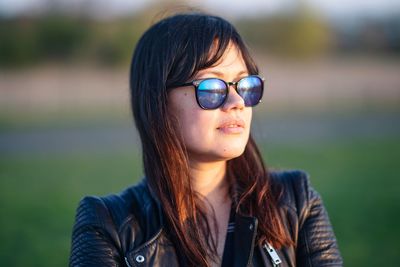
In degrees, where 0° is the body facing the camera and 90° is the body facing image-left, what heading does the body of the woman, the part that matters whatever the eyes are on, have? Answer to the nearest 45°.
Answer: approximately 315°

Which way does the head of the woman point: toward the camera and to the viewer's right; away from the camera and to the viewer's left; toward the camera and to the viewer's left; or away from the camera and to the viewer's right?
toward the camera and to the viewer's right
